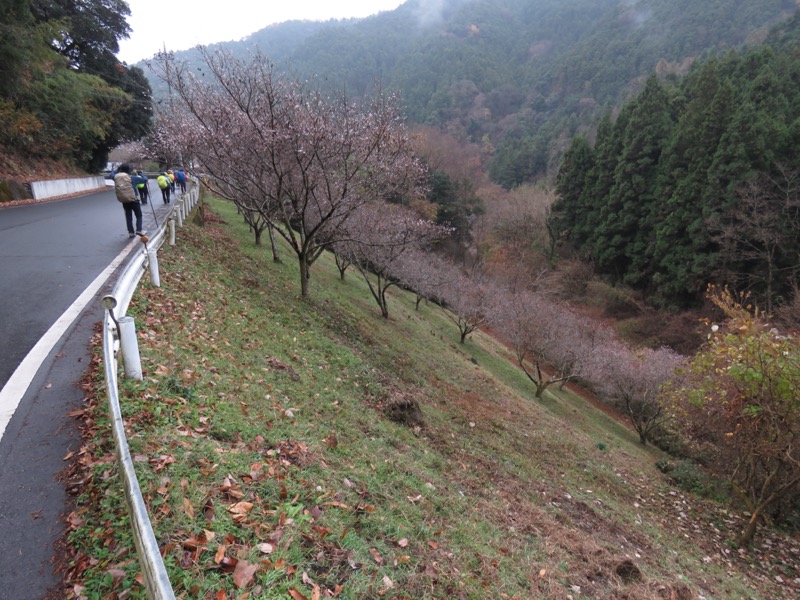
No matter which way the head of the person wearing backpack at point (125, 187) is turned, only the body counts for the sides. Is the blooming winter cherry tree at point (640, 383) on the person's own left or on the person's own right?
on the person's own right

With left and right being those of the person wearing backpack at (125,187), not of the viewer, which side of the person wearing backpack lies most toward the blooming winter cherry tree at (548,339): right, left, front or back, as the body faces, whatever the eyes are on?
right

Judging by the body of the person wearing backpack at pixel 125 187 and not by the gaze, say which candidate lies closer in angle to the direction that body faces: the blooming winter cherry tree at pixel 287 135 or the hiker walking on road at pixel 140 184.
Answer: the hiker walking on road

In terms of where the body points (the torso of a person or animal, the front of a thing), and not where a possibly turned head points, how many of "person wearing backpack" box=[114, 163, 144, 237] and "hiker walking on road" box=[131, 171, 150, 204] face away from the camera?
2

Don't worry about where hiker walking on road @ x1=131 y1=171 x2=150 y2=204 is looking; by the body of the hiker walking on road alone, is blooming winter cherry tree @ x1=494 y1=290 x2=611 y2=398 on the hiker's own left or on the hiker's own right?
on the hiker's own right

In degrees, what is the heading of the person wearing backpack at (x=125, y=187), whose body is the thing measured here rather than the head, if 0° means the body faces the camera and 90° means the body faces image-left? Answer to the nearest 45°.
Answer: approximately 180°

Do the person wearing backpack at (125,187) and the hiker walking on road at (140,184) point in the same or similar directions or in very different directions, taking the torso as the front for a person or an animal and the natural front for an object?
same or similar directions

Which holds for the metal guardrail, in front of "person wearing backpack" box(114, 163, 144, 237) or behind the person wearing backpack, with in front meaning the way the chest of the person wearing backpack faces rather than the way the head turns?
behind

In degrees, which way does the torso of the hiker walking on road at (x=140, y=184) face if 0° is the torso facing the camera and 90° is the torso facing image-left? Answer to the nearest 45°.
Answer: approximately 180°
